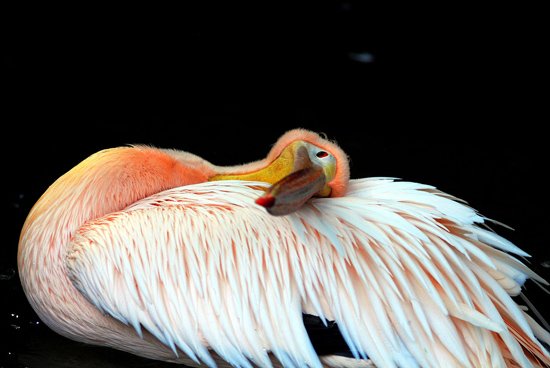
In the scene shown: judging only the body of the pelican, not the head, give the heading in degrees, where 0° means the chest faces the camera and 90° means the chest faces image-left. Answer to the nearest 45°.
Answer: approximately 90°
